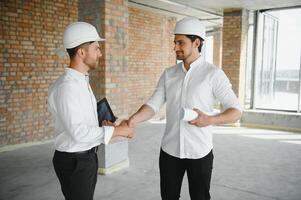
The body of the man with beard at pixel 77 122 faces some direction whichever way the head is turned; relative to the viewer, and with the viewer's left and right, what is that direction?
facing to the right of the viewer

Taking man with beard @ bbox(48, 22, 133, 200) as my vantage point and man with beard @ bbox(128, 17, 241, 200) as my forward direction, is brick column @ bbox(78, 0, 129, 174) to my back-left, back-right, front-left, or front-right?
front-left

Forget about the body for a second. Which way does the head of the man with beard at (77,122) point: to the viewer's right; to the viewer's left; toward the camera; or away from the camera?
to the viewer's right

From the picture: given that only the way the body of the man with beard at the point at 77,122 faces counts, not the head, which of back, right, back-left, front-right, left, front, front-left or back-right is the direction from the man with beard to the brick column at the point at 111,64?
left

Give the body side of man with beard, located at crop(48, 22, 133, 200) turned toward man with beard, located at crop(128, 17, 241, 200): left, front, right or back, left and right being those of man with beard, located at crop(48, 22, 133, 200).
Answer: front

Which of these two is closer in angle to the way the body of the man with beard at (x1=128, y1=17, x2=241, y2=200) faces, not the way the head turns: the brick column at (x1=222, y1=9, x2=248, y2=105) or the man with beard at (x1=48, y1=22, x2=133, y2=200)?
the man with beard

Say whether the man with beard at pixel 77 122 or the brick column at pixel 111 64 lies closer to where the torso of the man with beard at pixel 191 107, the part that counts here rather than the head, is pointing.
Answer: the man with beard

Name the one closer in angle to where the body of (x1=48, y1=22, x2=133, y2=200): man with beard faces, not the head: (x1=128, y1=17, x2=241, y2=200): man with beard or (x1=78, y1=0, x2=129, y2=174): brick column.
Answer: the man with beard

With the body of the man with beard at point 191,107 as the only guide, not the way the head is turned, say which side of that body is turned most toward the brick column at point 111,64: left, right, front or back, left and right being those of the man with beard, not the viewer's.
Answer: right

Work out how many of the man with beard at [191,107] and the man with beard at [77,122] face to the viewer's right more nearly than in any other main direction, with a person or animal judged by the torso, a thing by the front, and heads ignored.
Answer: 1

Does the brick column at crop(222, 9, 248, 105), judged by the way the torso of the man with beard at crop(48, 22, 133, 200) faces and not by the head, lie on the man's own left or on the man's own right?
on the man's own left

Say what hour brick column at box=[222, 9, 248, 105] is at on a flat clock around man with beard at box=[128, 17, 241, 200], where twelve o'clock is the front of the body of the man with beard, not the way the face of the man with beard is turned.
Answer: The brick column is roughly at 5 o'clock from the man with beard.

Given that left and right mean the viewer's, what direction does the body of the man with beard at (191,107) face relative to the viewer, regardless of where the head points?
facing the viewer and to the left of the viewer
